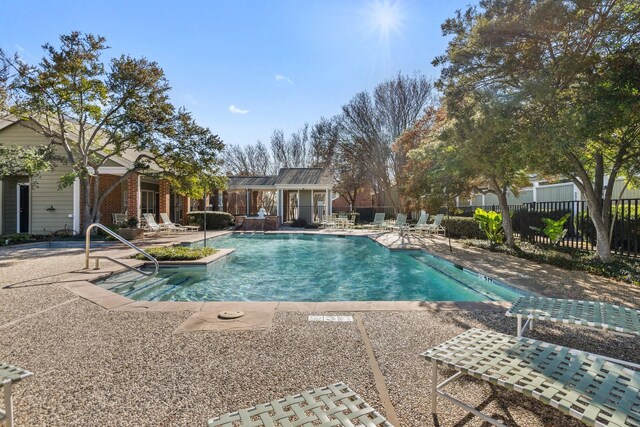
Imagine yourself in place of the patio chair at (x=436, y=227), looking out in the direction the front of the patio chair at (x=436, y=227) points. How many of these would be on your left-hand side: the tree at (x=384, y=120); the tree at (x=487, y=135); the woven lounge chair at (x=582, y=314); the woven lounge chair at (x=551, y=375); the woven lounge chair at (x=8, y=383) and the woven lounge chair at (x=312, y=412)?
5

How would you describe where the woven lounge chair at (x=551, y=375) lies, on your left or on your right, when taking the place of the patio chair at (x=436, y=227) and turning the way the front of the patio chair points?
on your left

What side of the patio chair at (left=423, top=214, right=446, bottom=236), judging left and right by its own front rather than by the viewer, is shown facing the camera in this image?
left

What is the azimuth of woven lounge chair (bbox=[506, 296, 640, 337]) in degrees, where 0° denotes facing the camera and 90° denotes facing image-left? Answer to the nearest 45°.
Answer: approximately 90°

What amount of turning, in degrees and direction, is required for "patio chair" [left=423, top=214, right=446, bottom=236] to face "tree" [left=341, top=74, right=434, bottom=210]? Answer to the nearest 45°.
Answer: approximately 90° to its right

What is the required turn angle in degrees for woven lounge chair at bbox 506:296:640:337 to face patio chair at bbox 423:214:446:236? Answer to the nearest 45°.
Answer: approximately 45° to its right

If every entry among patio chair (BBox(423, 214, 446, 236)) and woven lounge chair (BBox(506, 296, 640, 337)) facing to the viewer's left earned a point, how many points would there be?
2

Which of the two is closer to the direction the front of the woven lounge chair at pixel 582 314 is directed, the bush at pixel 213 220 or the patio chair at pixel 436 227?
the bush
